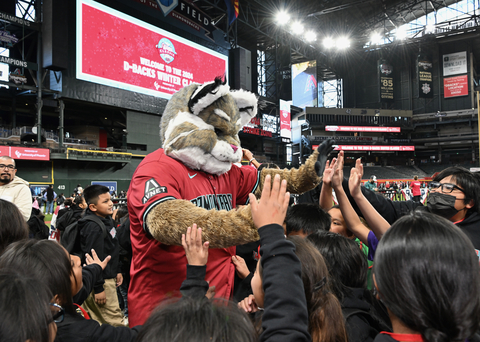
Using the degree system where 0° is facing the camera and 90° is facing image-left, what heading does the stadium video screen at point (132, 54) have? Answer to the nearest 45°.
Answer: approximately 315°

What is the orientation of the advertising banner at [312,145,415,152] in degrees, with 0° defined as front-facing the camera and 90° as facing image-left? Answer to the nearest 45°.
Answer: approximately 0°
